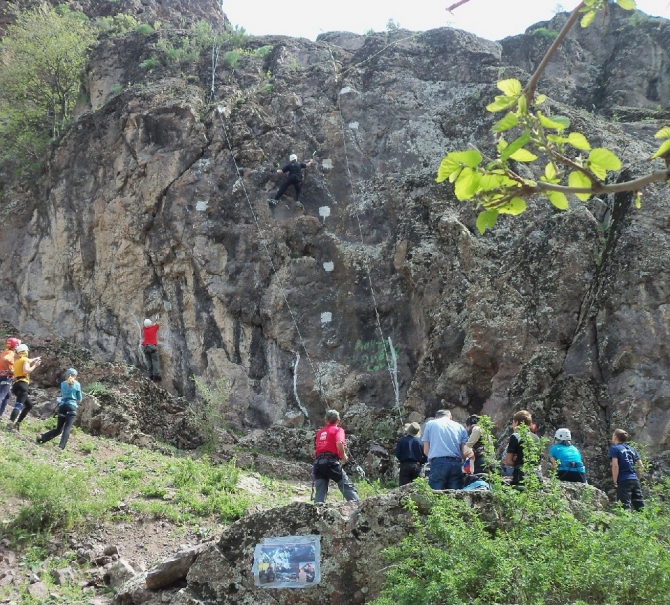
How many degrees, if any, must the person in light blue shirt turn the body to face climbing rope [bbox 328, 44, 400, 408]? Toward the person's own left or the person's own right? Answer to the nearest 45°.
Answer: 0° — they already face it

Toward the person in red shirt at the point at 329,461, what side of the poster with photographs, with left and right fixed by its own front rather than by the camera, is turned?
back

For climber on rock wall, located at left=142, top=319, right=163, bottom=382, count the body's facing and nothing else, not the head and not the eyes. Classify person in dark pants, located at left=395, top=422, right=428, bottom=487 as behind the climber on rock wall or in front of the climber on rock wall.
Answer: behind

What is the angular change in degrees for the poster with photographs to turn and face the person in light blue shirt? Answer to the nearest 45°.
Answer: approximately 135° to its left

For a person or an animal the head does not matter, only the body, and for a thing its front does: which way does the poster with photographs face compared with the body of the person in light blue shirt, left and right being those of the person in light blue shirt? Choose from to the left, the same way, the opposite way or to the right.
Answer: the opposite way

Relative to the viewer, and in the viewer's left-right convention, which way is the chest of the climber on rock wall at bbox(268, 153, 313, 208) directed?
facing away from the viewer

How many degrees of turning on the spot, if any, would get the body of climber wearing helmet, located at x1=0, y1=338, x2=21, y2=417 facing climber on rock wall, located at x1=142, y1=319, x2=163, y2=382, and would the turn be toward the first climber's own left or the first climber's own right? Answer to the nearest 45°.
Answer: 0° — they already face them

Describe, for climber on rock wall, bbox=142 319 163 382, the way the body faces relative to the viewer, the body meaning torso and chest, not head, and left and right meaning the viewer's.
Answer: facing away from the viewer

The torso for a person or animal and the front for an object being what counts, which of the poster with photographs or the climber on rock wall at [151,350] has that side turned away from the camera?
the climber on rock wall

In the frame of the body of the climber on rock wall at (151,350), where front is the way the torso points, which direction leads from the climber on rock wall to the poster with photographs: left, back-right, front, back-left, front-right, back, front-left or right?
back
